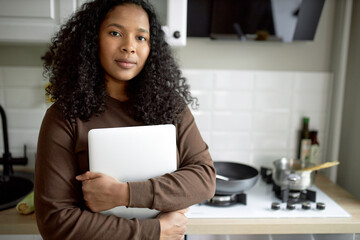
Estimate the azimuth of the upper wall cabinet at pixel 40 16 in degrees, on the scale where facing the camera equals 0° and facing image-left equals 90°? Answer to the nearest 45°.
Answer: approximately 0°

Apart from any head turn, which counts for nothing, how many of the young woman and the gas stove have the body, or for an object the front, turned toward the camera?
2

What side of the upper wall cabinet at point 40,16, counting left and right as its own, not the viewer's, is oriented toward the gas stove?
left

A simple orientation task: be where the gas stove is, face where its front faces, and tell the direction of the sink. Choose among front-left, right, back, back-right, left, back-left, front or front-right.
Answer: right

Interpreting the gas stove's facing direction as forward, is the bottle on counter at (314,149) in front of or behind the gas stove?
behind

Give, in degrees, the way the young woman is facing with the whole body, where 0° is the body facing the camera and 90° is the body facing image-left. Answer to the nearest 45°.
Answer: approximately 0°

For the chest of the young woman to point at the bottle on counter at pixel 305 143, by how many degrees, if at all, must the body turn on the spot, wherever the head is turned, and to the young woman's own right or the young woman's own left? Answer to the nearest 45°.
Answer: approximately 135° to the young woman's own left
